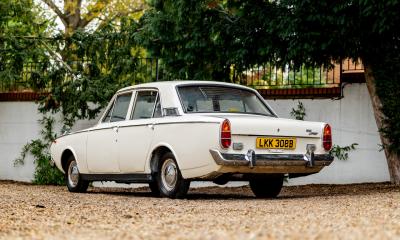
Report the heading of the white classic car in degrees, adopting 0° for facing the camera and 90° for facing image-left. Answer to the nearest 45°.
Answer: approximately 135°
